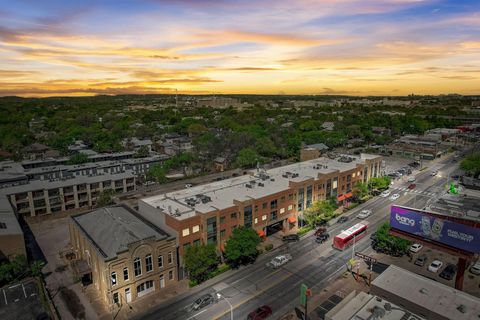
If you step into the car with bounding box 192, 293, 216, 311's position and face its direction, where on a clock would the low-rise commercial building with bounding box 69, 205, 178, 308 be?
The low-rise commercial building is roughly at 2 o'clock from the car.

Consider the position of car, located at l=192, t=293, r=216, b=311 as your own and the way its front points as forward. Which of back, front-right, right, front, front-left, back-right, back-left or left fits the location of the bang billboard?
back-left

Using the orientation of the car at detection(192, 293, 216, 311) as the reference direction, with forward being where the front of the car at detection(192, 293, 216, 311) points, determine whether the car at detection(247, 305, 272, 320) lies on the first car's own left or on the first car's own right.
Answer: on the first car's own left

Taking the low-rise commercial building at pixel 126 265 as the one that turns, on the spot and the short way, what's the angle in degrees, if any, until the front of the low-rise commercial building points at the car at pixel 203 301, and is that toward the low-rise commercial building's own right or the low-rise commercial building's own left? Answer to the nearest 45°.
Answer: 0° — it already faces it

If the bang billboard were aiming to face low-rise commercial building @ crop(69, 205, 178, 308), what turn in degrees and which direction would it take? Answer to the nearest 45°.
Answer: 0° — it already faces it

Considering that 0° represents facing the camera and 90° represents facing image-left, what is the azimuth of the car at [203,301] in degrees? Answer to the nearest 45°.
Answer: approximately 45°

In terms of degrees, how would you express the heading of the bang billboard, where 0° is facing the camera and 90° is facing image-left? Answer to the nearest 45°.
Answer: approximately 45°

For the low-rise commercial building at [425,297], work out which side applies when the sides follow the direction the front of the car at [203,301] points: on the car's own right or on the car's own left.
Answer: on the car's own left

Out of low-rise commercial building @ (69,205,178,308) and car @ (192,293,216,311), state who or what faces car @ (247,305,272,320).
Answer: the low-rise commercial building
